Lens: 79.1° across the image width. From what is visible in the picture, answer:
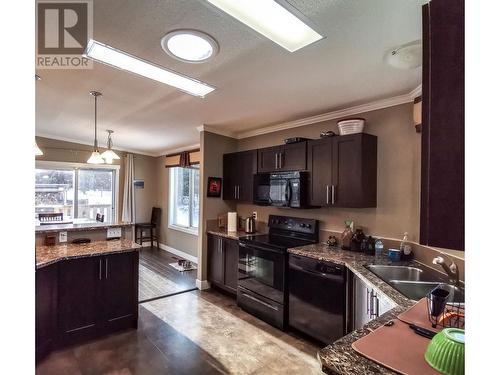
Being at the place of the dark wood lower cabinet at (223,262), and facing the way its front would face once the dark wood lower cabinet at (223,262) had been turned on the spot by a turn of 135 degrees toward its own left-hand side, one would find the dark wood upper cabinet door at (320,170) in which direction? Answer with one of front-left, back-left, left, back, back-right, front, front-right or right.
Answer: front-right

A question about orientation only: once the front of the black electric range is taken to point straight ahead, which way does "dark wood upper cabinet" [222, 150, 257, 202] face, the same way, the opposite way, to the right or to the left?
the same way

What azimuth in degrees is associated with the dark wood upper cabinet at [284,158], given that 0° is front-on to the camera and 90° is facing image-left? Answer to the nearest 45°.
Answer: approximately 45°

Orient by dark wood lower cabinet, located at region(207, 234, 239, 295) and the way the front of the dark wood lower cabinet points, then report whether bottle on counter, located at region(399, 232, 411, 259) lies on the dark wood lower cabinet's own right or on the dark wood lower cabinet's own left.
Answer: on the dark wood lower cabinet's own left

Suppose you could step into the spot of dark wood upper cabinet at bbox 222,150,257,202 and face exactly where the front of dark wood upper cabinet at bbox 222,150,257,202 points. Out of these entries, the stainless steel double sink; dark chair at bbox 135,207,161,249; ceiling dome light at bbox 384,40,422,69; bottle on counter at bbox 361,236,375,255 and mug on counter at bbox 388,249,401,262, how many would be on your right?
1

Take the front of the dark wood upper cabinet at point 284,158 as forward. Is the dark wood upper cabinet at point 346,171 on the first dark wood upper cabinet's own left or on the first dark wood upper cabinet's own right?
on the first dark wood upper cabinet's own left

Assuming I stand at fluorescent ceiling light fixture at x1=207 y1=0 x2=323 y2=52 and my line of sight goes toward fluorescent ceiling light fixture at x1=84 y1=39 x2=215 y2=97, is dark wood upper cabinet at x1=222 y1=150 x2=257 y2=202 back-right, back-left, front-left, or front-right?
front-right

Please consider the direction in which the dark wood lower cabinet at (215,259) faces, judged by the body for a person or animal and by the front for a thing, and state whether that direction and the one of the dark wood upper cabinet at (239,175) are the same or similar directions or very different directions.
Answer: same or similar directions

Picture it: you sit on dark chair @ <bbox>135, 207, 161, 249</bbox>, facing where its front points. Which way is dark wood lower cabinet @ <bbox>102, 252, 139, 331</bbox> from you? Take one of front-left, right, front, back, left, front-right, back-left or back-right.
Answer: left

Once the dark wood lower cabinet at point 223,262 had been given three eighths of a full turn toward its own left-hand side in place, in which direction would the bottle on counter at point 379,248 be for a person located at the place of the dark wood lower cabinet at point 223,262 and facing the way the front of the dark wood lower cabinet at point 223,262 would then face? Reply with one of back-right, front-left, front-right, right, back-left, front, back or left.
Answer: front-right

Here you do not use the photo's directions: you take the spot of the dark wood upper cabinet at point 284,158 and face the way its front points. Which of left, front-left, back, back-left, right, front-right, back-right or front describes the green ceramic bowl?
front-left

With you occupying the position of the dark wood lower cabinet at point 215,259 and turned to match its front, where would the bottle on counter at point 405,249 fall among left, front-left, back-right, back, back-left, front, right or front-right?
left

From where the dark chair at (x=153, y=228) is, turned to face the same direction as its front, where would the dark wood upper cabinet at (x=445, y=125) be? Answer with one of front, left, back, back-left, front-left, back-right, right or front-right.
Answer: left

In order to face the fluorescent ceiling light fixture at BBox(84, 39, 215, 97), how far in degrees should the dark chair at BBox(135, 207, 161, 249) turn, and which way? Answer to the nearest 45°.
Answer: approximately 90° to its left

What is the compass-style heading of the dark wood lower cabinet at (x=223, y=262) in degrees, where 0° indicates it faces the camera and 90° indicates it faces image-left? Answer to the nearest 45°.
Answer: approximately 45°

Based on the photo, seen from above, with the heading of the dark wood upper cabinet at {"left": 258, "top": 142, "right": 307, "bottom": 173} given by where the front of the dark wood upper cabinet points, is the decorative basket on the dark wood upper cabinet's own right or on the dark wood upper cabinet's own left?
on the dark wood upper cabinet's own left

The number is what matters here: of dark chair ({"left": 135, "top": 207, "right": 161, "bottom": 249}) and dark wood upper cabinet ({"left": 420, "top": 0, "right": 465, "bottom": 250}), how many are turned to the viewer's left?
2
